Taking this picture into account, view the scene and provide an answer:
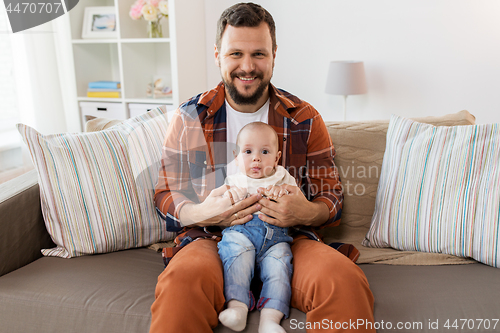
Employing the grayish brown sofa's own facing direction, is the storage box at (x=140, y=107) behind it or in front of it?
behind

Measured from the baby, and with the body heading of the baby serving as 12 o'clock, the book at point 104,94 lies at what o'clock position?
The book is roughly at 5 o'clock from the baby.

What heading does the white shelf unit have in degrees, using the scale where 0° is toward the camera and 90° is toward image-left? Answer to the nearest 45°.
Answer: approximately 45°

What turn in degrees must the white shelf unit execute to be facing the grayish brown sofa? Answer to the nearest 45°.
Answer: approximately 45° to its left

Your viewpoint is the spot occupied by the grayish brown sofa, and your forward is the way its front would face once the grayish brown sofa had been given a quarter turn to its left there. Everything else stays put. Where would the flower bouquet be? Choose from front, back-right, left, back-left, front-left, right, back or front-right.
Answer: left

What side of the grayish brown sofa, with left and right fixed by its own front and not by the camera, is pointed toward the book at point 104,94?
back

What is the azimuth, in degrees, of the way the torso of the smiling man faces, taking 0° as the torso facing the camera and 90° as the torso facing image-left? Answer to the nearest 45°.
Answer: approximately 0°

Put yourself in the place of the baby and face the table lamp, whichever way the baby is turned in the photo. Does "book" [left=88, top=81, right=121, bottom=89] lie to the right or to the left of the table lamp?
left

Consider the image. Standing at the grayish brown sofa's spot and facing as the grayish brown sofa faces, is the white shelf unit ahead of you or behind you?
behind

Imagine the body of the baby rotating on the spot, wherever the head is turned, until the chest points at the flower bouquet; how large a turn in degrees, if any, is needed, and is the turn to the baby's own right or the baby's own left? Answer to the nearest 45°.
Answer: approximately 180°

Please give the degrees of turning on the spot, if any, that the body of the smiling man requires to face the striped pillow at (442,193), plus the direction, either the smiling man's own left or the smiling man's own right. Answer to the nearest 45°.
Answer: approximately 90° to the smiling man's own left
